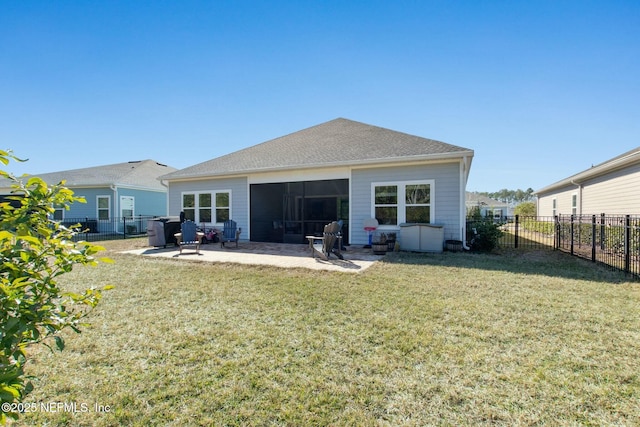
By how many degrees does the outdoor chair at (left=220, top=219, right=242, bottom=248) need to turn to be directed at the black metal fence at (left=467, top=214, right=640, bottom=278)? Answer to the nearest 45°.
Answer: approximately 45° to its left

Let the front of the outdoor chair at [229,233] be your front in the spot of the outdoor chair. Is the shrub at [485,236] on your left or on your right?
on your left

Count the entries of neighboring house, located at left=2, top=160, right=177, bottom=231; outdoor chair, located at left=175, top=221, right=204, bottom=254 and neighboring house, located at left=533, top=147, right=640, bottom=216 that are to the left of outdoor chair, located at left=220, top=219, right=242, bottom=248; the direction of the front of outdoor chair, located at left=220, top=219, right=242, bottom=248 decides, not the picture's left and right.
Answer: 1

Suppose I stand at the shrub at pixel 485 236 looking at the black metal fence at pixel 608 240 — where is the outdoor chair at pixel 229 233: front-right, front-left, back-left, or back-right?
back-right

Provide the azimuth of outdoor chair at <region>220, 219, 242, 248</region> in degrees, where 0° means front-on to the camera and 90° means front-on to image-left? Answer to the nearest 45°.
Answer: approximately 0°

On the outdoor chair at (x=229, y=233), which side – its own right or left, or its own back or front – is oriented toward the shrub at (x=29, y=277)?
front

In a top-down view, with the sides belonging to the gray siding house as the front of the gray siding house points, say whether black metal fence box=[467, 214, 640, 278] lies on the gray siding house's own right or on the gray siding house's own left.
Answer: on the gray siding house's own right

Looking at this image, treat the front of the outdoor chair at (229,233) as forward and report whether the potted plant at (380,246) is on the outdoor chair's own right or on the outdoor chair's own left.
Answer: on the outdoor chair's own left

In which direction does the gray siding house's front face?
away from the camera

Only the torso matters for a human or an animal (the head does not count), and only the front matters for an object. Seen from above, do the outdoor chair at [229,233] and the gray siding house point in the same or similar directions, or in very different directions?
very different directions

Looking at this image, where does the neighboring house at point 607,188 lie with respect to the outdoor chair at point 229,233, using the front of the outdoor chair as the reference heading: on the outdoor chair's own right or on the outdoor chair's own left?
on the outdoor chair's own left

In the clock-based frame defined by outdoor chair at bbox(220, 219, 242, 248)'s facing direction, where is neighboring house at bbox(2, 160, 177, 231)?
The neighboring house is roughly at 5 o'clock from the outdoor chair.
